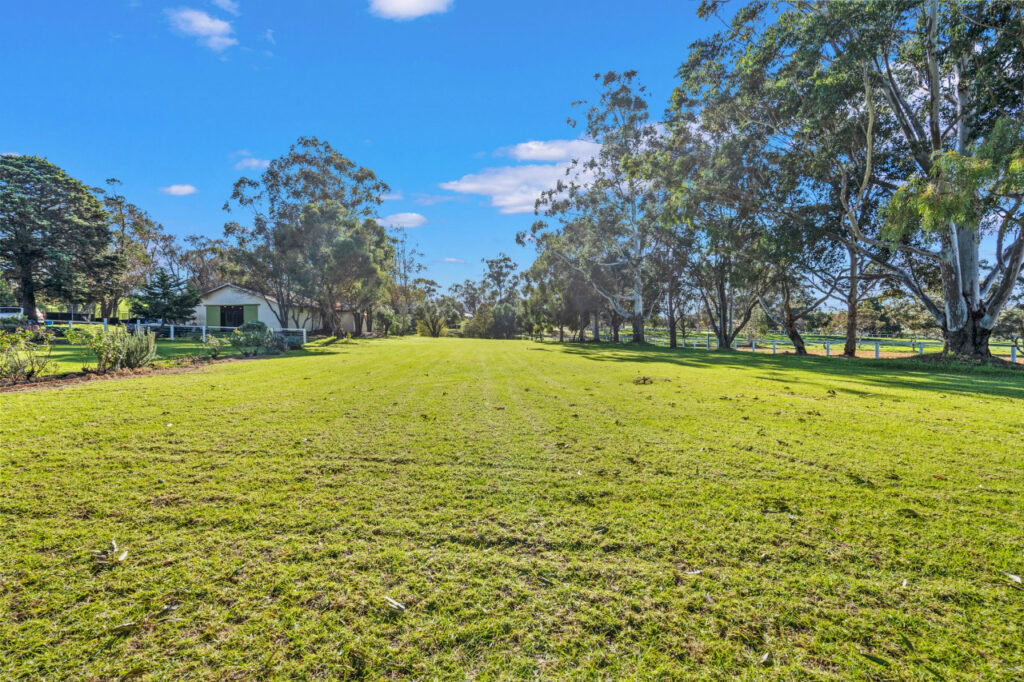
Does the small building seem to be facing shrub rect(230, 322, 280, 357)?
yes

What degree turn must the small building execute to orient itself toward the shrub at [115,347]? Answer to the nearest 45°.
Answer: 0° — it already faces it

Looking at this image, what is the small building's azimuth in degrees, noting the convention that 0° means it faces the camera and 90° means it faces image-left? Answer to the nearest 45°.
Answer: approximately 0°

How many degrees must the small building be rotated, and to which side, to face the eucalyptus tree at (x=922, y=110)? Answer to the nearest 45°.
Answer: approximately 45° to its left

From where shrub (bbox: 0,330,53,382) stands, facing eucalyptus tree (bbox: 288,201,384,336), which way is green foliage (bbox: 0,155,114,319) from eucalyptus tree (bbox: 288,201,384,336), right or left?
left

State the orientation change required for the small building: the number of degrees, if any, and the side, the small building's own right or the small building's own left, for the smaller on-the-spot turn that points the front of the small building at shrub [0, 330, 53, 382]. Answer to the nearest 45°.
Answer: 0° — it already faces it

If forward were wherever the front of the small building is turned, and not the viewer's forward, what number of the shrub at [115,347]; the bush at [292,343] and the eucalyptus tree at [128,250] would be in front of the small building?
2

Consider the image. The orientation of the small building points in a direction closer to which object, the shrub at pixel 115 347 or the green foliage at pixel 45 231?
the shrub

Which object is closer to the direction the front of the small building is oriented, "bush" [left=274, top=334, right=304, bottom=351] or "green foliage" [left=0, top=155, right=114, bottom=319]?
the bush

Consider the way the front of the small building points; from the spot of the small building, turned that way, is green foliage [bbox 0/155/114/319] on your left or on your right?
on your right

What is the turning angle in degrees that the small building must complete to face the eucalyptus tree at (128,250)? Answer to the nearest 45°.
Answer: approximately 135° to its right
